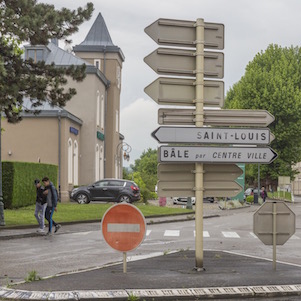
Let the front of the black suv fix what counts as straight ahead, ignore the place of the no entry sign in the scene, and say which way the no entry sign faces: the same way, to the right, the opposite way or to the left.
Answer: to the left

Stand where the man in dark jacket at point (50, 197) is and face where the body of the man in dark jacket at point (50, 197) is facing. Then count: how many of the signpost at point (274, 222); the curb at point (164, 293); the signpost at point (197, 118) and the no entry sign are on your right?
0

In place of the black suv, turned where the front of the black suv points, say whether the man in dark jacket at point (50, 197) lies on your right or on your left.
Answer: on your left

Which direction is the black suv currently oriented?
to the viewer's left

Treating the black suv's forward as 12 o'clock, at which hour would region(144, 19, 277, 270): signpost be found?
The signpost is roughly at 9 o'clock from the black suv.

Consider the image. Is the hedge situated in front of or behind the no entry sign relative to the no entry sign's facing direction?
behind

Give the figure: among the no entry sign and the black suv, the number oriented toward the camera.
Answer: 1

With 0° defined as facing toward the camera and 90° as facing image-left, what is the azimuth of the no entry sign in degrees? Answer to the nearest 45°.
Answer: approximately 0°

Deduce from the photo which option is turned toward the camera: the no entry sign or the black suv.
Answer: the no entry sign

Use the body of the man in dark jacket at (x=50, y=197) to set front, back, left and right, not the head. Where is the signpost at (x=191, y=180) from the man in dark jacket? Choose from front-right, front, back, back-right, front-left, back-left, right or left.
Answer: left

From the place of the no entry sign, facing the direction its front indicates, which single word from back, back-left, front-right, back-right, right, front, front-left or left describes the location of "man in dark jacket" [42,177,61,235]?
back

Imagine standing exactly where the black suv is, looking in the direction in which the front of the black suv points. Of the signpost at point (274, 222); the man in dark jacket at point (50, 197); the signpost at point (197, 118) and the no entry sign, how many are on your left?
4
